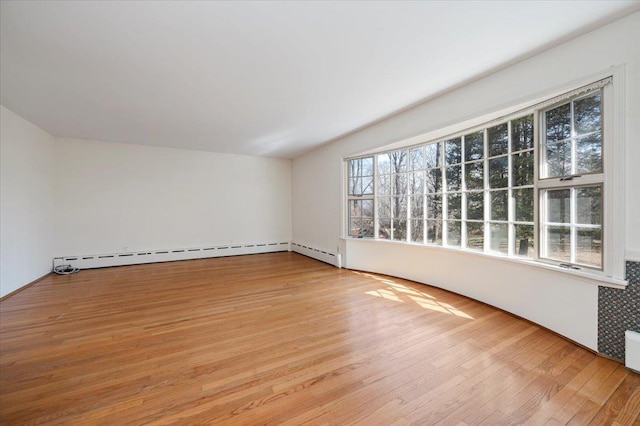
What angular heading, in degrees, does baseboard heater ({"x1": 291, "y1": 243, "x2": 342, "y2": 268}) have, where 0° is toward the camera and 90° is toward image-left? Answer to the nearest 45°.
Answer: approximately 45°

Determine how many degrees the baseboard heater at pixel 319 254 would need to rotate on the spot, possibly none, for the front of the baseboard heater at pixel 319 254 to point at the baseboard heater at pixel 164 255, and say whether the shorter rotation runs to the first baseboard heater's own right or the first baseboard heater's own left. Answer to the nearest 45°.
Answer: approximately 45° to the first baseboard heater's own right

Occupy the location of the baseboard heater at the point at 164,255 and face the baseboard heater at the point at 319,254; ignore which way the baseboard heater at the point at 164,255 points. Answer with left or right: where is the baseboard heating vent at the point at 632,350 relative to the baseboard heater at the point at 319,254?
right

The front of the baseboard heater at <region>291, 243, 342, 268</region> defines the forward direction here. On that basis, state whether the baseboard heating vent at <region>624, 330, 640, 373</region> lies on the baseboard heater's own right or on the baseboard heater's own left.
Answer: on the baseboard heater's own left

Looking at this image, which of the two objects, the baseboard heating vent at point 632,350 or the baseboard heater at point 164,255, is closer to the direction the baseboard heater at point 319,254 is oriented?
the baseboard heater
